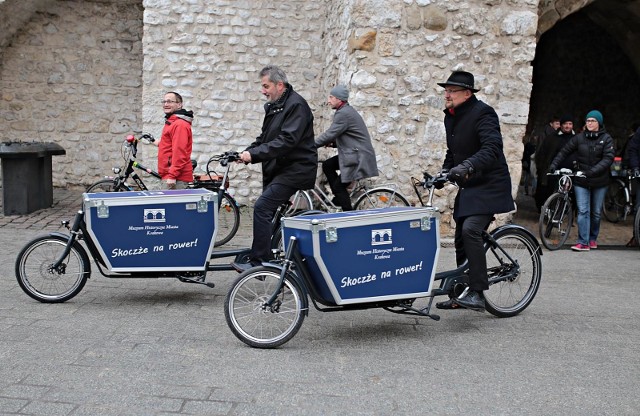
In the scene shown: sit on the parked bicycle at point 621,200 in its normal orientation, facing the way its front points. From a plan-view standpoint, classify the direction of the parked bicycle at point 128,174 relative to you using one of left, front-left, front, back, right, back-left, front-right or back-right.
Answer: front

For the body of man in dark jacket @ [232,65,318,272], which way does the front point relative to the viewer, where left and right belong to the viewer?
facing to the left of the viewer

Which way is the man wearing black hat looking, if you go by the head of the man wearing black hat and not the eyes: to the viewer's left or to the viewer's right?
to the viewer's left

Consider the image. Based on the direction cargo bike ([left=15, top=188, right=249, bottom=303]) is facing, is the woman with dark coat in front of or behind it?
behind

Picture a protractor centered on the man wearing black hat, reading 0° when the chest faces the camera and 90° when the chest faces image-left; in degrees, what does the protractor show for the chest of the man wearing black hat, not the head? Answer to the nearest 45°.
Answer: approximately 90°

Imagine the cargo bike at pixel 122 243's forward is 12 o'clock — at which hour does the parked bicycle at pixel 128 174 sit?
The parked bicycle is roughly at 3 o'clock from the cargo bike.

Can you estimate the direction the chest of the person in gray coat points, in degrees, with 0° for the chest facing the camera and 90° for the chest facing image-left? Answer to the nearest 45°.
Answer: approximately 90°

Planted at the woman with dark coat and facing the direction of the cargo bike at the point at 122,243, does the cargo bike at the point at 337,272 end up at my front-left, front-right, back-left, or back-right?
front-left

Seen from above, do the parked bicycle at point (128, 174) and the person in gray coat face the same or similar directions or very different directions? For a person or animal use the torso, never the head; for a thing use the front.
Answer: same or similar directions

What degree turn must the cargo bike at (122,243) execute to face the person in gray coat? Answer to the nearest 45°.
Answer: approximately 135° to its right

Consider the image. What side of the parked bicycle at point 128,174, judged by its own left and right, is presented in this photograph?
left

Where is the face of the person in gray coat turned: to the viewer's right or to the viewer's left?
to the viewer's left

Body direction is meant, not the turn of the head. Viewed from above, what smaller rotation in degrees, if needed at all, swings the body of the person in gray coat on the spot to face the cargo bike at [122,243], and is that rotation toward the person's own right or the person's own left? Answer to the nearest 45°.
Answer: approximately 45° to the person's own left
